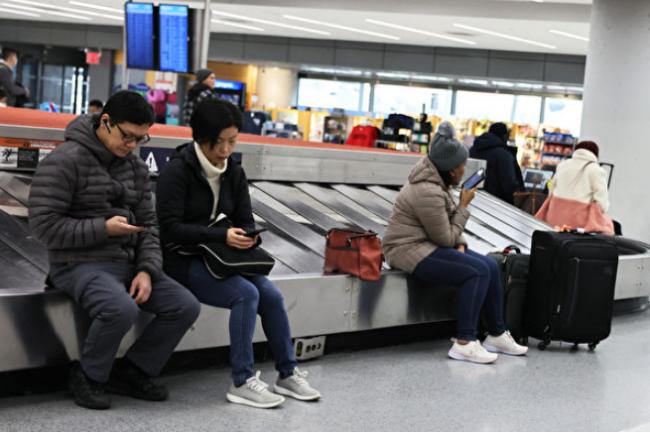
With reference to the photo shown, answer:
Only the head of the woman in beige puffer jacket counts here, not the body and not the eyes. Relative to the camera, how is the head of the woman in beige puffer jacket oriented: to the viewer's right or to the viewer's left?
to the viewer's right

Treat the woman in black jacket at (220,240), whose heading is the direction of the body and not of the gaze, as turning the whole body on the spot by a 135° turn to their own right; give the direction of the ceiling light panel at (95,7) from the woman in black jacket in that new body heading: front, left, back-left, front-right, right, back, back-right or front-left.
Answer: right

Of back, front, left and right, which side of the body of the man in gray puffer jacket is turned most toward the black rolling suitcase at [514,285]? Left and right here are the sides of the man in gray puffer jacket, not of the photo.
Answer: left

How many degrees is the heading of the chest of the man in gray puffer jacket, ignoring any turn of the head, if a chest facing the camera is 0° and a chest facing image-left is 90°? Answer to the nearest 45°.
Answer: approximately 315°

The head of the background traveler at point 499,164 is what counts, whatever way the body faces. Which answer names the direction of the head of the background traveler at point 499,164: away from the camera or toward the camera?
away from the camera

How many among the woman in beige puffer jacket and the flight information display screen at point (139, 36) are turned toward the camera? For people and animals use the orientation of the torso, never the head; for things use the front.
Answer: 1

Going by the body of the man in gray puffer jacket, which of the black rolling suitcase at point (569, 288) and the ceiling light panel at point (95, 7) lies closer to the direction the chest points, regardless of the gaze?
the black rolling suitcase

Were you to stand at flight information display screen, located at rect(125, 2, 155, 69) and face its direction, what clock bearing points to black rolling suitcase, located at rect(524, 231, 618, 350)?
The black rolling suitcase is roughly at 11 o'clock from the flight information display screen.

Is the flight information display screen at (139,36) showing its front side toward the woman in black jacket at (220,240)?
yes

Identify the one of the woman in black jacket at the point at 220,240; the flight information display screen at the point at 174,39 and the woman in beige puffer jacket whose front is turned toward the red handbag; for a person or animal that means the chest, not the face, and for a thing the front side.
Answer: the flight information display screen

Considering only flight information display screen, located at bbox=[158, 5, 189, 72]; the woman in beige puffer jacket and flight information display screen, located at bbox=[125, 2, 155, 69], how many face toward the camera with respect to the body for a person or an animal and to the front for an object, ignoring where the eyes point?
2

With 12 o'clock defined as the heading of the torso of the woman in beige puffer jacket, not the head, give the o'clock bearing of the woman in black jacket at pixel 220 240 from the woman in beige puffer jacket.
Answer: The woman in black jacket is roughly at 4 o'clock from the woman in beige puffer jacket.

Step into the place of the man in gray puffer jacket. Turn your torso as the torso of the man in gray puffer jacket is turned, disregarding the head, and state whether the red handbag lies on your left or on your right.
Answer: on your left
